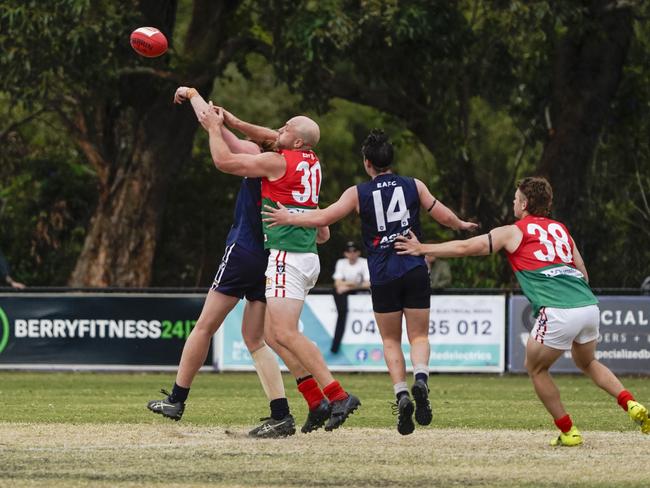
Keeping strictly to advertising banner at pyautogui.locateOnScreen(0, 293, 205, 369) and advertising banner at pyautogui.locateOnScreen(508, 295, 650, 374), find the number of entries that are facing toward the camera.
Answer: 2

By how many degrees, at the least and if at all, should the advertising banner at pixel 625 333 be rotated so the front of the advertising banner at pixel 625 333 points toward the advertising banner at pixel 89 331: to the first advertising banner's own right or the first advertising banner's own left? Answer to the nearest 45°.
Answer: approximately 90° to the first advertising banner's own right

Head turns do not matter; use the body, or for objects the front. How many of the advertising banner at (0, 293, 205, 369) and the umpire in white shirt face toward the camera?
2

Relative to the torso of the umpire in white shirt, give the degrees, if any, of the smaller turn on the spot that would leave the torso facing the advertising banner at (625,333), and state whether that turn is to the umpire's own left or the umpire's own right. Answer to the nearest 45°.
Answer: approximately 90° to the umpire's own left

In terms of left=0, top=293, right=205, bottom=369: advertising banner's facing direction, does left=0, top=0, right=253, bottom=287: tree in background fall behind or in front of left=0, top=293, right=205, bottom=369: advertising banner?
behind

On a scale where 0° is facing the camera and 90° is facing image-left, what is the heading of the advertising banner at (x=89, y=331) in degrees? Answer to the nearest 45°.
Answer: approximately 0°

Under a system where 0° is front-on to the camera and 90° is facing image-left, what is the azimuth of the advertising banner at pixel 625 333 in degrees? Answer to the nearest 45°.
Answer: approximately 0°

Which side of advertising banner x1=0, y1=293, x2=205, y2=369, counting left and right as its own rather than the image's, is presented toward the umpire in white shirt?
left

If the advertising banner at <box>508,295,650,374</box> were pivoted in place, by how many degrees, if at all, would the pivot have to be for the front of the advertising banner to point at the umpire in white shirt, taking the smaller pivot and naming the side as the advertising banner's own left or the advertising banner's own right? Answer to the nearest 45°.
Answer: approximately 90° to the advertising banner's own right
